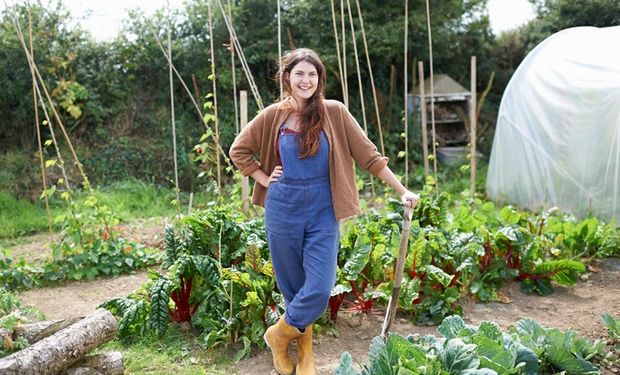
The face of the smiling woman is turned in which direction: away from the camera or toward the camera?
toward the camera

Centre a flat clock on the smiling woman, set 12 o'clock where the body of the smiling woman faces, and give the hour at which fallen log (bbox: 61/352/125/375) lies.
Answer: The fallen log is roughly at 3 o'clock from the smiling woman.

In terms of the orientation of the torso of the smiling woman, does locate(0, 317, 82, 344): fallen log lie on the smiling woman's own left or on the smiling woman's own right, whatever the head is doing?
on the smiling woman's own right

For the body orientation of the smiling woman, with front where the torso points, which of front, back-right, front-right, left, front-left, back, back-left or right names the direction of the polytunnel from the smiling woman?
back-left

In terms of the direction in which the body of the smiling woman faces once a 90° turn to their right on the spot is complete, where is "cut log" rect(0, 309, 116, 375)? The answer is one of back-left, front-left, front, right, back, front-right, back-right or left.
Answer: front

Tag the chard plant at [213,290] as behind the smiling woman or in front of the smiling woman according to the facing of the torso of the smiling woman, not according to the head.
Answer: behind

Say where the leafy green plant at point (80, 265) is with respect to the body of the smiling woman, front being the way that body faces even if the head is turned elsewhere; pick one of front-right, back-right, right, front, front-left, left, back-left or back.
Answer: back-right

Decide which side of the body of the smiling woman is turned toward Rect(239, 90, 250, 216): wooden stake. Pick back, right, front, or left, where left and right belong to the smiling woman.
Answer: back

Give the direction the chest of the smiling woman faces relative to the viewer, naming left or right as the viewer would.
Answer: facing the viewer

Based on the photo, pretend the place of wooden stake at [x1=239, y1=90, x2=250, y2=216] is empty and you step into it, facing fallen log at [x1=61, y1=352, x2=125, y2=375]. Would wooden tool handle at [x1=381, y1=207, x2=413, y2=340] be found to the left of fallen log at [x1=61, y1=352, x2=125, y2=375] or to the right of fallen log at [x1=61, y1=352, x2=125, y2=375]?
left
